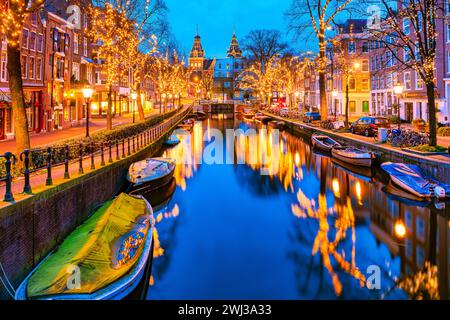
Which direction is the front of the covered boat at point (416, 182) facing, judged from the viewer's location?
facing away from the viewer and to the left of the viewer

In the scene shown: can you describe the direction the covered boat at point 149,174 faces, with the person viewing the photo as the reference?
facing away from the viewer and to the right of the viewer

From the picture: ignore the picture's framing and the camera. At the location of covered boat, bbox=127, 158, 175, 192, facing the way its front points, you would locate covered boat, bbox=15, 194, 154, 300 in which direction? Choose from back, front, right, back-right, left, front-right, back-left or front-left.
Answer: back-right

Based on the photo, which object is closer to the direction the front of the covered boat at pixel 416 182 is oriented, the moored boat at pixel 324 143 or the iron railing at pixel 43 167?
the moored boat

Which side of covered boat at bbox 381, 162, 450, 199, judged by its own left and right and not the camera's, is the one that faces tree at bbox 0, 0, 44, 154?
left

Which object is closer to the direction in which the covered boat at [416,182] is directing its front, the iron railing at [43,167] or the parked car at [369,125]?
the parked car
